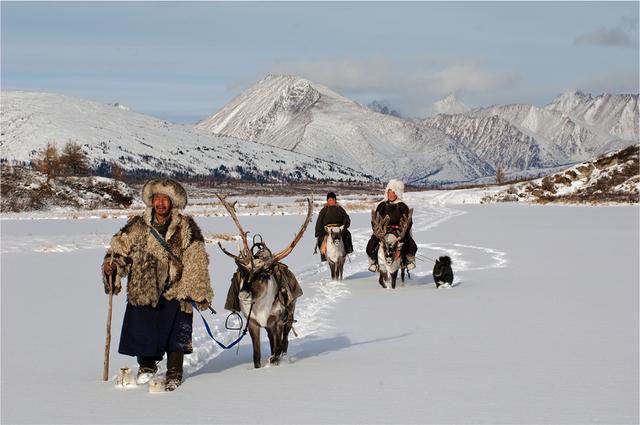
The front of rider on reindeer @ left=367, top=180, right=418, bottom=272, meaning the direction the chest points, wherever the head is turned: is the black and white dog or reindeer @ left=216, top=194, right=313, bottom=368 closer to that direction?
the reindeer

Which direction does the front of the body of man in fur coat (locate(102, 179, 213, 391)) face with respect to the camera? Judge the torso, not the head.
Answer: toward the camera

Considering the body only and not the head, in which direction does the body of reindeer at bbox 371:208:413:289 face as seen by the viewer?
toward the camera

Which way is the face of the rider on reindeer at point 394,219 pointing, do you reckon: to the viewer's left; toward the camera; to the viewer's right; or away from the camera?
toward the camera

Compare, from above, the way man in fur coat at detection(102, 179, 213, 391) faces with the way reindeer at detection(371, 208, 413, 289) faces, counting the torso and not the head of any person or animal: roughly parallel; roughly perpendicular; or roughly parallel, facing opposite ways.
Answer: roughly parallel

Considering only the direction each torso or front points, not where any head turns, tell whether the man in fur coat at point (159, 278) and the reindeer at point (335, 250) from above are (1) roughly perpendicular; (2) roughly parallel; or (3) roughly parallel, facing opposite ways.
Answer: roughly parallel

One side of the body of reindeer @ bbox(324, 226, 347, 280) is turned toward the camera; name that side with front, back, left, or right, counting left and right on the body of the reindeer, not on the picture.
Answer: front

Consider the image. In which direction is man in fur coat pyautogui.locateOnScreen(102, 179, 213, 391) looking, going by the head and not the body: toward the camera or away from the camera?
toward the camera

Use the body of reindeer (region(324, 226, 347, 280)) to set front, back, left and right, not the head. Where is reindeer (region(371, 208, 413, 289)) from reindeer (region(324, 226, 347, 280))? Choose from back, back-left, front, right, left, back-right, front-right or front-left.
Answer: front-left

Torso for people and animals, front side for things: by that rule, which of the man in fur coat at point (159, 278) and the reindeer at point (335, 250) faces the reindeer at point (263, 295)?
the reindeer at point (335, 250)

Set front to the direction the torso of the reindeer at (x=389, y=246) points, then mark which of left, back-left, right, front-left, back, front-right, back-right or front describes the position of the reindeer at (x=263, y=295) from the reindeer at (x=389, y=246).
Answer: front
